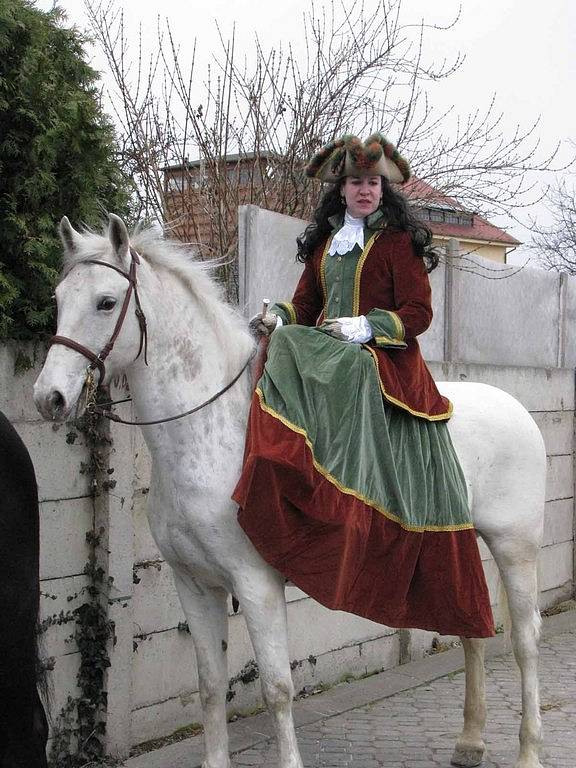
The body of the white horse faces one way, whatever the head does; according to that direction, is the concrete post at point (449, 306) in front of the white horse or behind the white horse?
behind

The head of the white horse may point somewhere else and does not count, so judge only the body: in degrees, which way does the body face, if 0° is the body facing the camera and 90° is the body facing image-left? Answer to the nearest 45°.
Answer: approximately 45°

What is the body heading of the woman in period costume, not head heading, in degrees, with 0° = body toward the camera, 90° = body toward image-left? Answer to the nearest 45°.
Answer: approximately 45°
